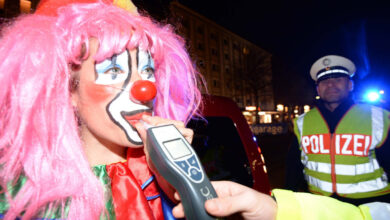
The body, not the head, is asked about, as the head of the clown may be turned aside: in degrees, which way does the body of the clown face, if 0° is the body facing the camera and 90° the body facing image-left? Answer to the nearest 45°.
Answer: approximately 315°

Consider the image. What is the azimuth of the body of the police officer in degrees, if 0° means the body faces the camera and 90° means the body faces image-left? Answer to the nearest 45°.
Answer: approximately 0°

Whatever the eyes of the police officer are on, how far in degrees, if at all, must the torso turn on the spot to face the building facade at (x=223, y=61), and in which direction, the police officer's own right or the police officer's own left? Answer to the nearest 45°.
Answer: approximately 135° to the police officer's own right

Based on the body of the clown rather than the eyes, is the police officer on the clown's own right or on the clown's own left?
on the clown's own left

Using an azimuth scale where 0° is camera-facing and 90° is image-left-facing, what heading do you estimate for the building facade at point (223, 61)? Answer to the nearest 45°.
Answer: approximately 315°
